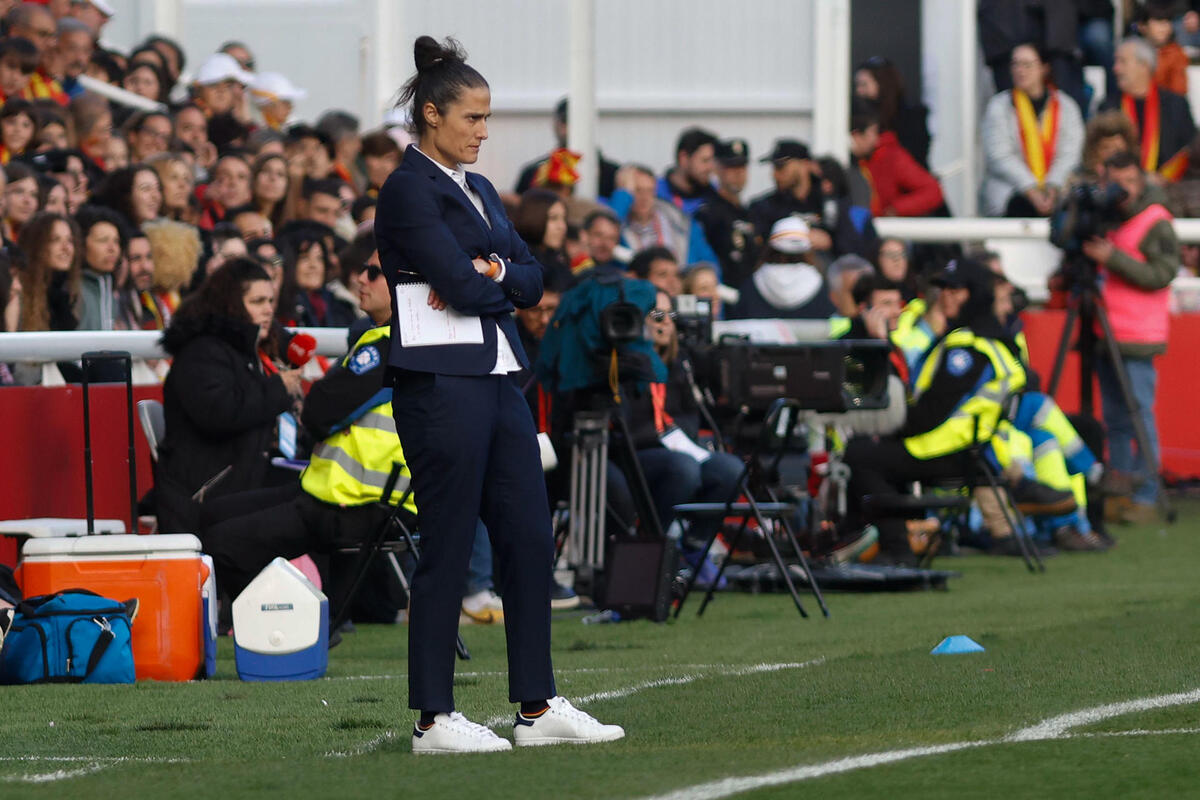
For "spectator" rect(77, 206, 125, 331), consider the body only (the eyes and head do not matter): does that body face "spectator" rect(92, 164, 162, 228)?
no

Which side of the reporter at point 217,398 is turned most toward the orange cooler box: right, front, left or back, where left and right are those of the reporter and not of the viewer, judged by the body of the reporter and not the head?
right

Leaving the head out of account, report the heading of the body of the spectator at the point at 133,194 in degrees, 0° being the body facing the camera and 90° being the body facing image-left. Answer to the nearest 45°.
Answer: approximately 315°

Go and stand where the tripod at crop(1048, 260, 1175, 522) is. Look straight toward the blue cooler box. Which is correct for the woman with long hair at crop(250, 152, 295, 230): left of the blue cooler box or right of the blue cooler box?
right

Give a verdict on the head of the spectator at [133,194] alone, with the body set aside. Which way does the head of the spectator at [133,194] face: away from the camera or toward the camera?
toward the camera

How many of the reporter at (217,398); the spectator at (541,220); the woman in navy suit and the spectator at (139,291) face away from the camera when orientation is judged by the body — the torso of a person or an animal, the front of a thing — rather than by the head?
0

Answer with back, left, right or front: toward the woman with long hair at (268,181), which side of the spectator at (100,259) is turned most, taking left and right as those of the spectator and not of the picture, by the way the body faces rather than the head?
left

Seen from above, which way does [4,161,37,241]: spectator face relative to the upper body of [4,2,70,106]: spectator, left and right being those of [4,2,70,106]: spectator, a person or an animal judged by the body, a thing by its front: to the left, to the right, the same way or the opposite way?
the same way

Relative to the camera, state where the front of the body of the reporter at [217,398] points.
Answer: to the viewer's right

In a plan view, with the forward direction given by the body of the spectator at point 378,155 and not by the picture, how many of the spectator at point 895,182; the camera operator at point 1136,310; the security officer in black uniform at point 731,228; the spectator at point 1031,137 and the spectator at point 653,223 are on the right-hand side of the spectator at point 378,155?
0

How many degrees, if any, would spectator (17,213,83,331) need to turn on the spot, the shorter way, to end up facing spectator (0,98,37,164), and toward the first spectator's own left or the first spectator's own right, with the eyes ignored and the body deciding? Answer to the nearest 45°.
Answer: approximately 135° to the first spectator's own left

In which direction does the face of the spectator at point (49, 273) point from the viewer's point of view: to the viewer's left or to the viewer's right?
to the viewer's right
